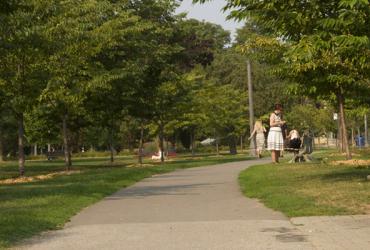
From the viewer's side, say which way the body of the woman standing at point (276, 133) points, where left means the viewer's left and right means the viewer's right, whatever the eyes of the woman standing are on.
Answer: facing the viewer and to the right of the viewer

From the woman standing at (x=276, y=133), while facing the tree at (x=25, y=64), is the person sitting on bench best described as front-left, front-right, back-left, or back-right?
back-right

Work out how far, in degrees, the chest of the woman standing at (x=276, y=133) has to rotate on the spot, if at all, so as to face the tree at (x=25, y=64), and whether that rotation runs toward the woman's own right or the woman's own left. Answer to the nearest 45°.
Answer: approximately 90° to the woman's own right

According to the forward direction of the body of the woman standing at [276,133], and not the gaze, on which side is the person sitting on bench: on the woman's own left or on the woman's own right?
on the woman's own left
